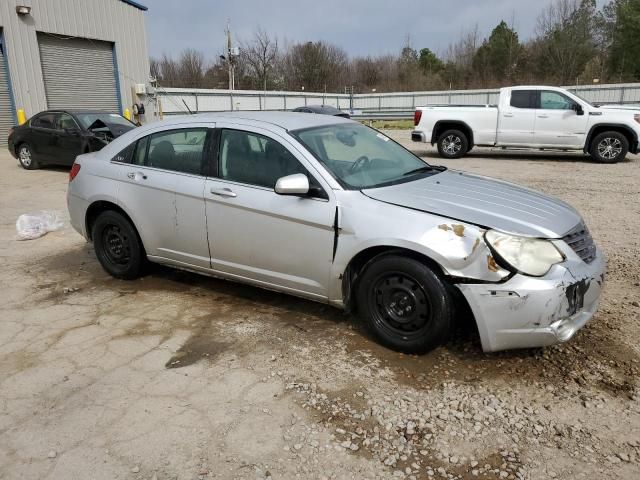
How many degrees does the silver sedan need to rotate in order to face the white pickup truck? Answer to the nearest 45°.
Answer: approximately 90° to its left

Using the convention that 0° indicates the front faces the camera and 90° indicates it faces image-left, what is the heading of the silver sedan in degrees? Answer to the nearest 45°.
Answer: approximately 315°

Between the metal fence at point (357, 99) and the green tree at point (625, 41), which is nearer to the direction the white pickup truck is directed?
the green tree

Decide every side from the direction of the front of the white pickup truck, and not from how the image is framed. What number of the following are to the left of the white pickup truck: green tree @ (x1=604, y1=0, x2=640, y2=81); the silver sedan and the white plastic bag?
1

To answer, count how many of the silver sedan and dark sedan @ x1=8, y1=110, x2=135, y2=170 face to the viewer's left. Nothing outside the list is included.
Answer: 0

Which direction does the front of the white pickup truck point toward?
to the viewer's right

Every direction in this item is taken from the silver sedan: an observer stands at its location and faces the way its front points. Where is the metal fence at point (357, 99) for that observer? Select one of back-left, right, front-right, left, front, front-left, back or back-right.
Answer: back-left

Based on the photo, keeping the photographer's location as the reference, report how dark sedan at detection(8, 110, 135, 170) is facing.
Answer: facing the viewer and to the right of the viewer

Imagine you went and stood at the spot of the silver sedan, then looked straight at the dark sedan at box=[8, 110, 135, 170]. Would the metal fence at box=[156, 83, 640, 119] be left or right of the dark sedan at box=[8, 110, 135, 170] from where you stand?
right

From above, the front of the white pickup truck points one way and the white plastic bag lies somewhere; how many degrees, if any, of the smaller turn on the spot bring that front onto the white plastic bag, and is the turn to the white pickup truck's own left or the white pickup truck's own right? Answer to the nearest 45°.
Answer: approximately 135° to the white pickup truck's own right

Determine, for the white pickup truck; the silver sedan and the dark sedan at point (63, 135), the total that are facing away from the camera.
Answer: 0

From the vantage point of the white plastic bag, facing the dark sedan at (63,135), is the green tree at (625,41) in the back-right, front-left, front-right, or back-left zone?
front-right

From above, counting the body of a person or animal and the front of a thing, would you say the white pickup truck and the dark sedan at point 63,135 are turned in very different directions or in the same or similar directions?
same or similar directions

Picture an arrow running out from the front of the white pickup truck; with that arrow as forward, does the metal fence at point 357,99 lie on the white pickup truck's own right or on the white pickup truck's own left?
on the white pickup truck's own left

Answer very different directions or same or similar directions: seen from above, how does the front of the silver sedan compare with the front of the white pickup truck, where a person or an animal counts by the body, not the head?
same or similar directions
